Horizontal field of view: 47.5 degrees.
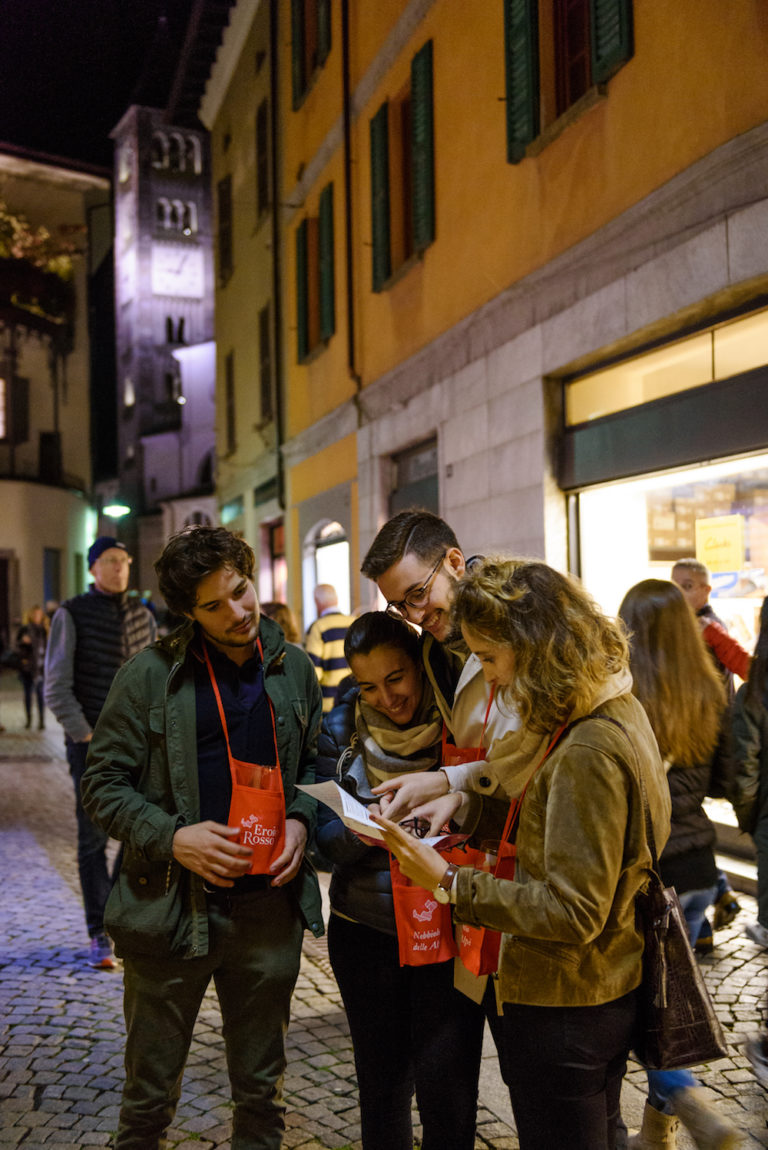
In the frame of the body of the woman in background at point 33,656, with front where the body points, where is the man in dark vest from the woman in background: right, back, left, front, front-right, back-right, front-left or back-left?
front

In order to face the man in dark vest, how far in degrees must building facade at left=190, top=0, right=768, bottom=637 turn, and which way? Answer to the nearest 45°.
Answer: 0° — it already faces them

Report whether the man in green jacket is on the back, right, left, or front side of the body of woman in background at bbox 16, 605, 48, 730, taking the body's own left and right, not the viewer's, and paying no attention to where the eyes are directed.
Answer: front

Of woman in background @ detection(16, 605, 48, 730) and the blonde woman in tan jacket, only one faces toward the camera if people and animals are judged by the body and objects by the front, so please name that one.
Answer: the woman in background

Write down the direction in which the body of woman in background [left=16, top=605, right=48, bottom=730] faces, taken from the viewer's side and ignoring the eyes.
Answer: toward the camera

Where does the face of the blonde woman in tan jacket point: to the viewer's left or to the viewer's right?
to the viewer's left

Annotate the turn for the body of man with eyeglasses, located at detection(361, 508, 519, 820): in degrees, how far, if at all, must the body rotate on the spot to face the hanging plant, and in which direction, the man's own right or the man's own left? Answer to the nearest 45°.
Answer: approximately 90° to the man's own right

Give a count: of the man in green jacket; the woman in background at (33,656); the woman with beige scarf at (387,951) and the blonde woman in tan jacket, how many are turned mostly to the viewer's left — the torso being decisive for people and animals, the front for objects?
1

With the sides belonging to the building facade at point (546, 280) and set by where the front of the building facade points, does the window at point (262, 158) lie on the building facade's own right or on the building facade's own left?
on the building facade's own right

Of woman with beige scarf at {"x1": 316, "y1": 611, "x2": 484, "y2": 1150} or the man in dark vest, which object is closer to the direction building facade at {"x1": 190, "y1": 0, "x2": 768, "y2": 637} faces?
the man in dark vest

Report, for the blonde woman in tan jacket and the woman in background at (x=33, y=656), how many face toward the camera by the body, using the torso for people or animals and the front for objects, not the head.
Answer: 1

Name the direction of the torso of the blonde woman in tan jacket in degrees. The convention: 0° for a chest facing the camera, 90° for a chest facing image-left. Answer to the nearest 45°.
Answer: approximately 90°

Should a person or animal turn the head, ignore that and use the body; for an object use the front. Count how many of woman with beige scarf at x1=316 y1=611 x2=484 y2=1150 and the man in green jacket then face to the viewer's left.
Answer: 0

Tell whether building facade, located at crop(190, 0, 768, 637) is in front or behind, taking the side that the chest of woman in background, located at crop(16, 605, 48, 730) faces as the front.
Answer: in front

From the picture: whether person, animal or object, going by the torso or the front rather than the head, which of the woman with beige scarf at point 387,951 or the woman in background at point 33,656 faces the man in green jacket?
the woman in background

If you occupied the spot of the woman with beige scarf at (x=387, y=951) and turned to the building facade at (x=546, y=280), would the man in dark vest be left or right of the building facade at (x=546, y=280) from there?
left

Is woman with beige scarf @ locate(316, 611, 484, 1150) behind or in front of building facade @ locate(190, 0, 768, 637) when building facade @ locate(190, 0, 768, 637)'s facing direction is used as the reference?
in front

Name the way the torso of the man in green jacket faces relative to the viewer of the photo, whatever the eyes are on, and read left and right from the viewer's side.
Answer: facing the viewer and to the right of the viewer
